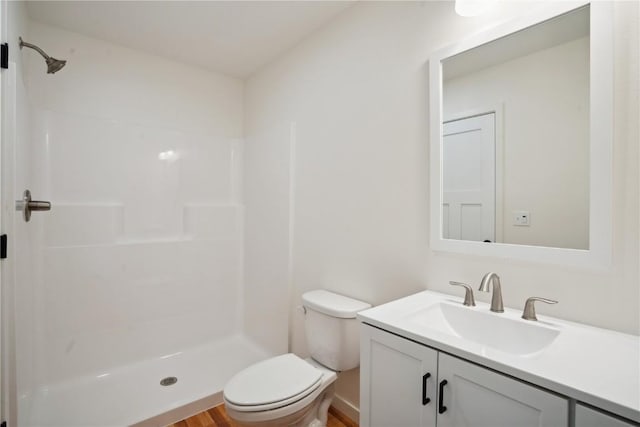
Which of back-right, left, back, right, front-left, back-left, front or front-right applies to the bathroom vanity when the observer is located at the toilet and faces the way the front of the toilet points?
left

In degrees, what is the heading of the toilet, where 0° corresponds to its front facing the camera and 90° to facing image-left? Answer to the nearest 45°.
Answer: approximately 45°

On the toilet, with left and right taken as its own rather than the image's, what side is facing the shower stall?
right
